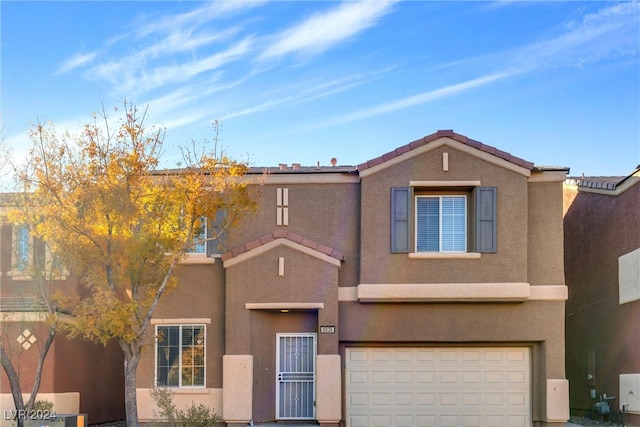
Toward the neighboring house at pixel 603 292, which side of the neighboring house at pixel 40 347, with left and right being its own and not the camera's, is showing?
left

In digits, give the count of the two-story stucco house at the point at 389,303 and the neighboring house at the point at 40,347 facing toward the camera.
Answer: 2

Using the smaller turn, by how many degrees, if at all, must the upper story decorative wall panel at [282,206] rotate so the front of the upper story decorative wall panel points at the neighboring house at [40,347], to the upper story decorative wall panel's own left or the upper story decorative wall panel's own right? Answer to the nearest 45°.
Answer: approximately 90° to the upper story decorative wall panel's own right

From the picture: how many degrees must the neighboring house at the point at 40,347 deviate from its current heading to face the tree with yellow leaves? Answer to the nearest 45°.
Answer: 0° — it already faces it

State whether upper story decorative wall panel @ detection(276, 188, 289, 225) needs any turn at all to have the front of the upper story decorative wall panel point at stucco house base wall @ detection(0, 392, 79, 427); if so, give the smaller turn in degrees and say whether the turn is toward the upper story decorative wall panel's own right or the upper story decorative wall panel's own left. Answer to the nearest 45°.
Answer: approximately 90° to the upper story decorative wall panel's own right

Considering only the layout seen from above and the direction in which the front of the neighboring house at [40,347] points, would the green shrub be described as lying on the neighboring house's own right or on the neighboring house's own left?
on the neighboring house's own left

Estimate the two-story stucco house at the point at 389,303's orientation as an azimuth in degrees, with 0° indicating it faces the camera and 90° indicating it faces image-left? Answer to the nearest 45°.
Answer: approximately 0°
